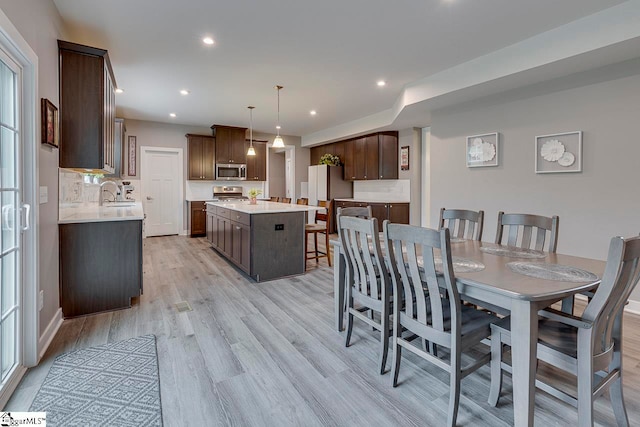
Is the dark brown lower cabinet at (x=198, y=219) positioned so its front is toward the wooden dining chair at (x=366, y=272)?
yes

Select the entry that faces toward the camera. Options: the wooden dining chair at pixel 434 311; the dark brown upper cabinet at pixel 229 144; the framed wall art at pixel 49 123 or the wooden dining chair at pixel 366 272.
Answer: the dark brown upper cabinet

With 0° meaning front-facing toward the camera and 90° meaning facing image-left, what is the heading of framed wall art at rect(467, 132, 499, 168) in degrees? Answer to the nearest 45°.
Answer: approximately 45°

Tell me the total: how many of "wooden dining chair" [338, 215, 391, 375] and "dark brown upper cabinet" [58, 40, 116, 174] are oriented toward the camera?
0

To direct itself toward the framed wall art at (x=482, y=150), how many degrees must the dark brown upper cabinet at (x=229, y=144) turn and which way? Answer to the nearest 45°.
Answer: approximately 45° to its left

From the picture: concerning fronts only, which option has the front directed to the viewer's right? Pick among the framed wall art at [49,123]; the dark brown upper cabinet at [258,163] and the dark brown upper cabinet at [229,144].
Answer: the framed wall art

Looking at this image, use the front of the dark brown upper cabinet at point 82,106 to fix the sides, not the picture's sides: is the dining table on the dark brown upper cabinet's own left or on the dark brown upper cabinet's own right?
on the dark brown upper cabinet's own right

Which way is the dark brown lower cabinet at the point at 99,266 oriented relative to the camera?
to the viewer's right

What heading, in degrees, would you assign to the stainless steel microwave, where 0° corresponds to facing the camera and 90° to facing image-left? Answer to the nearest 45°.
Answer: approximately 0°

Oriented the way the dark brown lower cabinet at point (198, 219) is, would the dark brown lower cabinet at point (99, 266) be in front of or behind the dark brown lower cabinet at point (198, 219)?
in front
